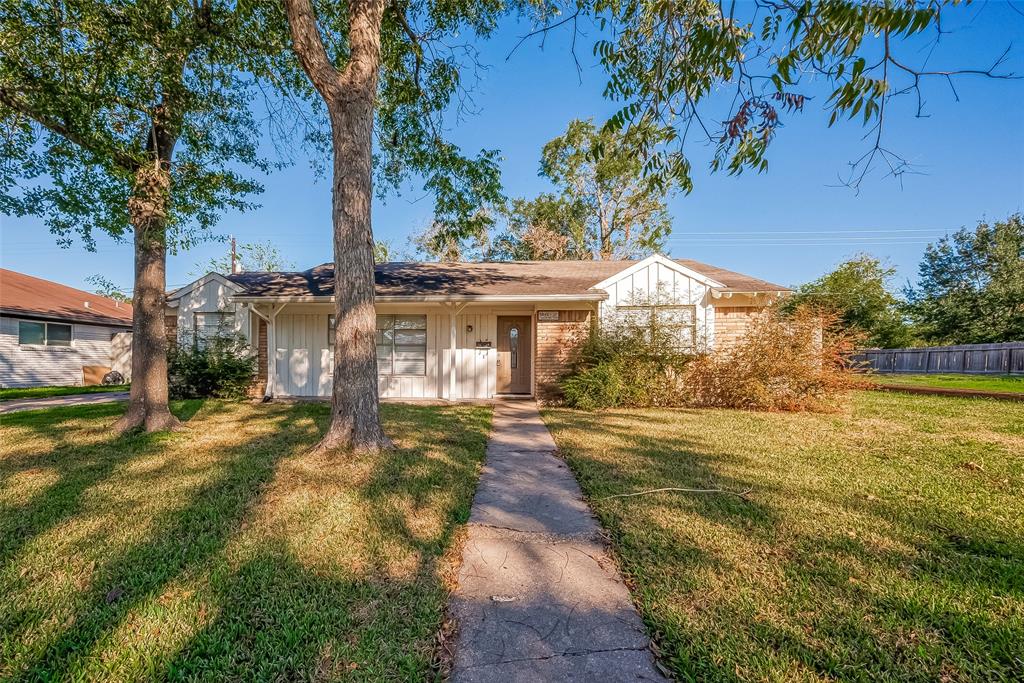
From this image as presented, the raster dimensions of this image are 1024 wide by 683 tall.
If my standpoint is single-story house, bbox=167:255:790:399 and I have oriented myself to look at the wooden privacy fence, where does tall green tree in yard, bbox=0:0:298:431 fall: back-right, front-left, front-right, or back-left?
back-right

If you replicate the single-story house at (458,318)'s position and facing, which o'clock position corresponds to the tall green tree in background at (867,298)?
The tall green tree in background is roughly at 8 o'clock from the single-story house.

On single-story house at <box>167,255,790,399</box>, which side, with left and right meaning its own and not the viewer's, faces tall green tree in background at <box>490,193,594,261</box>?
back

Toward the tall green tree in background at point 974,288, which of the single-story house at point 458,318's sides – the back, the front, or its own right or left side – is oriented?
left

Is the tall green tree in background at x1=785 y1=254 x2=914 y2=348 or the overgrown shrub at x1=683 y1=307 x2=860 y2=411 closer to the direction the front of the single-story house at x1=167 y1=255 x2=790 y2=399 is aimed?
the overgrown shrub

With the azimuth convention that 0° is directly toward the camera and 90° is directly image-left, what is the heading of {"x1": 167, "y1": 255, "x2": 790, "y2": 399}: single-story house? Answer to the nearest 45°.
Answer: approximately 0°

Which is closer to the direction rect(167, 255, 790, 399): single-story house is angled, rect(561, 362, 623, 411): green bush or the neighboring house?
the green bush

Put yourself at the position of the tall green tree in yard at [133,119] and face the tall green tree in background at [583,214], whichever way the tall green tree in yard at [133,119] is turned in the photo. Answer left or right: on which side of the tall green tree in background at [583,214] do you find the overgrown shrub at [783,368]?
right

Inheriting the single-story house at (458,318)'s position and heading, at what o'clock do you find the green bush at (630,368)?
The green bush is roughly at 10 o'clock from the single-story house.
